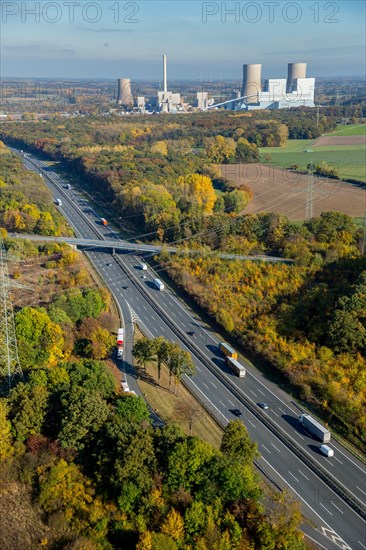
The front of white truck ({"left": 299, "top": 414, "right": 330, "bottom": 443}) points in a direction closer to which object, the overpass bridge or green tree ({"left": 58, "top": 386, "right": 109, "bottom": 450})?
the overpass bridge

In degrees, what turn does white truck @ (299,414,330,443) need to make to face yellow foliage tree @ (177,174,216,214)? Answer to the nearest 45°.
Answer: approximately 45° to its right

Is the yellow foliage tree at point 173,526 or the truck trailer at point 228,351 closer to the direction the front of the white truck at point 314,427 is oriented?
the truck trailer

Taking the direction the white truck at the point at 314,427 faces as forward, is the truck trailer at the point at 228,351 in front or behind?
in front

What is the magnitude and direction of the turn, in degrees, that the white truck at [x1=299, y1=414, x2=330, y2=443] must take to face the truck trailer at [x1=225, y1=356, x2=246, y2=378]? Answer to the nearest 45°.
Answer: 0° — it already faces it

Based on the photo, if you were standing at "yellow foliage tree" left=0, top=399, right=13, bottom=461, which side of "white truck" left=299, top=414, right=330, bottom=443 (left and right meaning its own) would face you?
left

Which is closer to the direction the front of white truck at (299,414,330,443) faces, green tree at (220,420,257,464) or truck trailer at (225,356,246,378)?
the truck trailer

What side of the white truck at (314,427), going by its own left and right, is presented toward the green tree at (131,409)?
left

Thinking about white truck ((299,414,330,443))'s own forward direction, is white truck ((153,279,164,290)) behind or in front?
in front

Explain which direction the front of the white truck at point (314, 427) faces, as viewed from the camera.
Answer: facing away from the viewer and to the left of the viewer

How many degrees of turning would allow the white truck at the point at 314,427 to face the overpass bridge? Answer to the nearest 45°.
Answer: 0° — it already faces it

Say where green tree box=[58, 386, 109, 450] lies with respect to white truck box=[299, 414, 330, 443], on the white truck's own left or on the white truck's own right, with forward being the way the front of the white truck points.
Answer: on the white truck's own left
